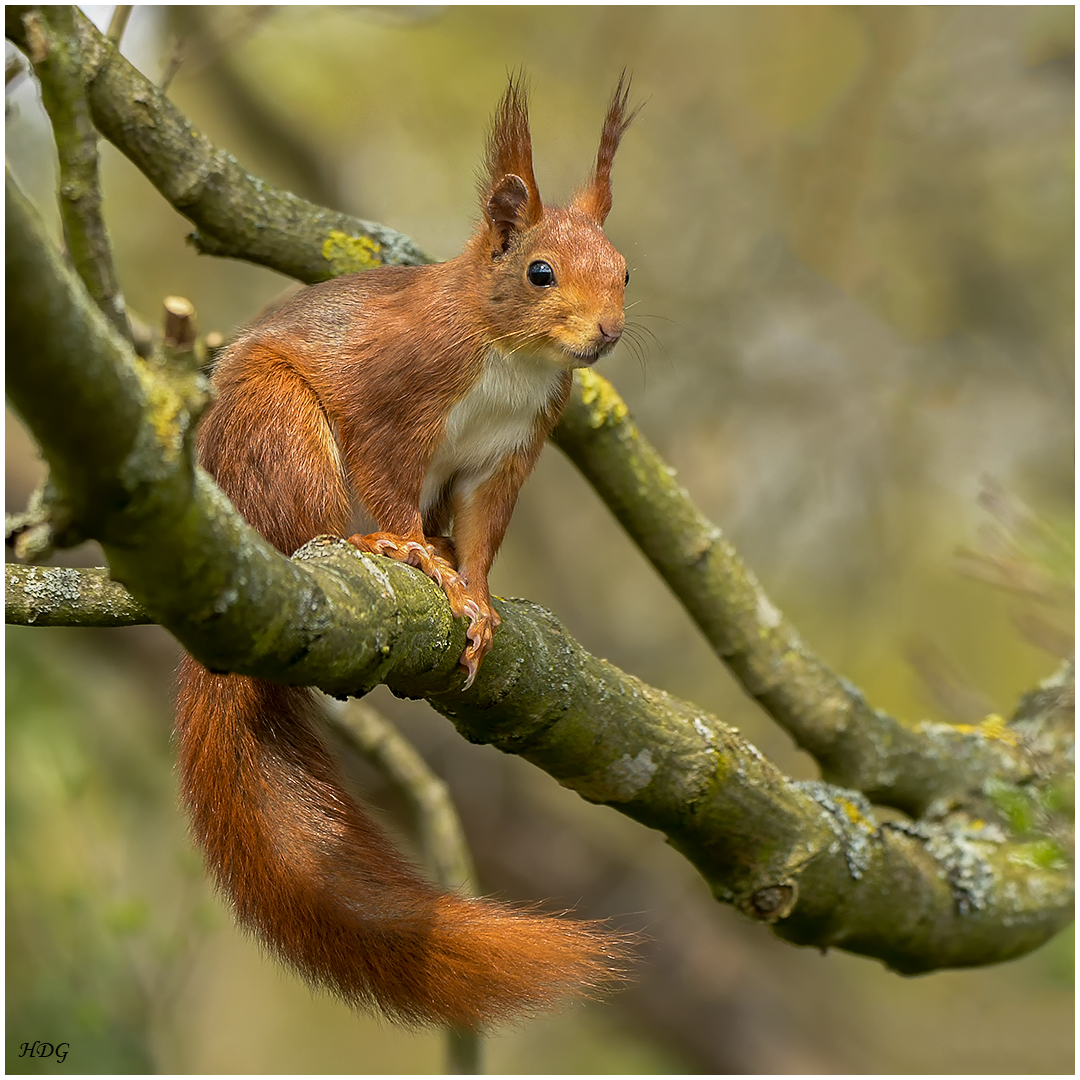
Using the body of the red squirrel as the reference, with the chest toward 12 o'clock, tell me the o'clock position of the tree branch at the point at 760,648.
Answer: The tree branch is roughly at 9 o'clock from the red squirrel.

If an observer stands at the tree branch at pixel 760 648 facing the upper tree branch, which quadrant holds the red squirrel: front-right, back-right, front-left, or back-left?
front-left
